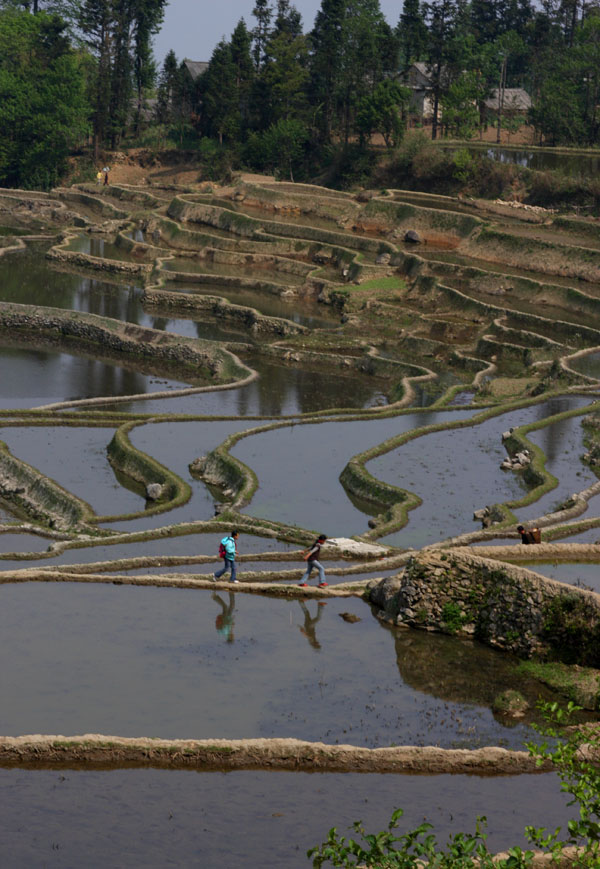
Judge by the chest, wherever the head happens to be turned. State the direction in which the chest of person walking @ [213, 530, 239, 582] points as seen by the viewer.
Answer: to the viewer's right

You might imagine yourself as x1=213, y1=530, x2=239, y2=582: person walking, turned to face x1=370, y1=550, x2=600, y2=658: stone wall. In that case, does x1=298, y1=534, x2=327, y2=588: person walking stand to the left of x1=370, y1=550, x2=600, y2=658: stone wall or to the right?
left

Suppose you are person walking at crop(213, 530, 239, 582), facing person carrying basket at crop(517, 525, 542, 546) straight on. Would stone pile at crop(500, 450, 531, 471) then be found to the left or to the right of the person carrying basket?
left

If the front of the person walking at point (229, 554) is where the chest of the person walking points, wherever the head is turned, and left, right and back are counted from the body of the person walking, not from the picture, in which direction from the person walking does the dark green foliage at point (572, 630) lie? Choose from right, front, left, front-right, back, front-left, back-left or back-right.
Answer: front-right

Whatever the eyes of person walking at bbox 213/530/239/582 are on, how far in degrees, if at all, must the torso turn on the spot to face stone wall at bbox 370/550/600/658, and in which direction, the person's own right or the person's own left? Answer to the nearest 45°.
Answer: approximately 45° to the person's own right

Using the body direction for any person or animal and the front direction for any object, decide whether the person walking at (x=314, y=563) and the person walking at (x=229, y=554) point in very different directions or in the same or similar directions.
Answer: same or similar directions

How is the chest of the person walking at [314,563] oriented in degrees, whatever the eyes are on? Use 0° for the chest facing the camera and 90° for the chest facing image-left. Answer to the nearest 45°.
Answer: approximately 270°

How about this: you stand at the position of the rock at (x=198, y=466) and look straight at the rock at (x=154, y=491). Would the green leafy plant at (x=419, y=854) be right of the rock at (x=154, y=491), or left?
left
